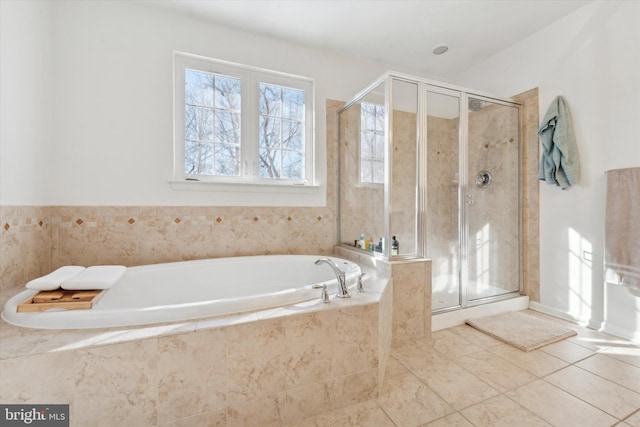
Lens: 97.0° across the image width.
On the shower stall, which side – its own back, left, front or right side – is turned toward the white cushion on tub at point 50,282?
right

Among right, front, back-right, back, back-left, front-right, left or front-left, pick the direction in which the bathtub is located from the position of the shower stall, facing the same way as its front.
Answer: right

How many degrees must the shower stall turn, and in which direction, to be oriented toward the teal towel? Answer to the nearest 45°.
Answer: approximately 45° to its left

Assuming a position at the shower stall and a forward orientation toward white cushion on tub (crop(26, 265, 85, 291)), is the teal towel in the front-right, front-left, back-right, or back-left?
back-left

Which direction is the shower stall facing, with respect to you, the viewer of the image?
facing the viewer and to the right of the viewer

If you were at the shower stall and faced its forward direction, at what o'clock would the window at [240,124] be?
The window is roughly at 4 o'clock from the shower stall.
